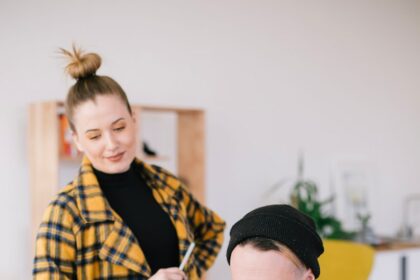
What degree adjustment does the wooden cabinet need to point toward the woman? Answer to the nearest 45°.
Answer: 0° — it already faces them

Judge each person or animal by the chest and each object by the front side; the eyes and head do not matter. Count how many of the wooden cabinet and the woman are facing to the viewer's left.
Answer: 0

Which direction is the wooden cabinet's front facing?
toward the camera

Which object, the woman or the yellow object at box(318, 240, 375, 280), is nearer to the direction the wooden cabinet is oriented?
the woman

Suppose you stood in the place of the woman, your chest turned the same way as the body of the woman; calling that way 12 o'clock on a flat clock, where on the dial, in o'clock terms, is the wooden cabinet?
The wooden cabinet is roughly at 7 o'clock from the woman.

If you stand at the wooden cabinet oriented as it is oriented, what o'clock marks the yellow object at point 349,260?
The yellow object is roughly at 10 o'clock from the wooden cabinet.

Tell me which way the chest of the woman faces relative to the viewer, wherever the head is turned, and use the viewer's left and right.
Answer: facing the viewer and to the right of the viewer

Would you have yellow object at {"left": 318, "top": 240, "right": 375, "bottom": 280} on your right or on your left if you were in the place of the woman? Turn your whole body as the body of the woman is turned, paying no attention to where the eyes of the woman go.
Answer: on your left

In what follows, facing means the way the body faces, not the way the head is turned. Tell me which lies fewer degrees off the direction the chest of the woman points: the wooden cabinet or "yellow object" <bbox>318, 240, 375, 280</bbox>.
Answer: the yellow object

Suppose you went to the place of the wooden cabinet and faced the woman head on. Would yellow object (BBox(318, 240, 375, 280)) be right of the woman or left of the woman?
left
